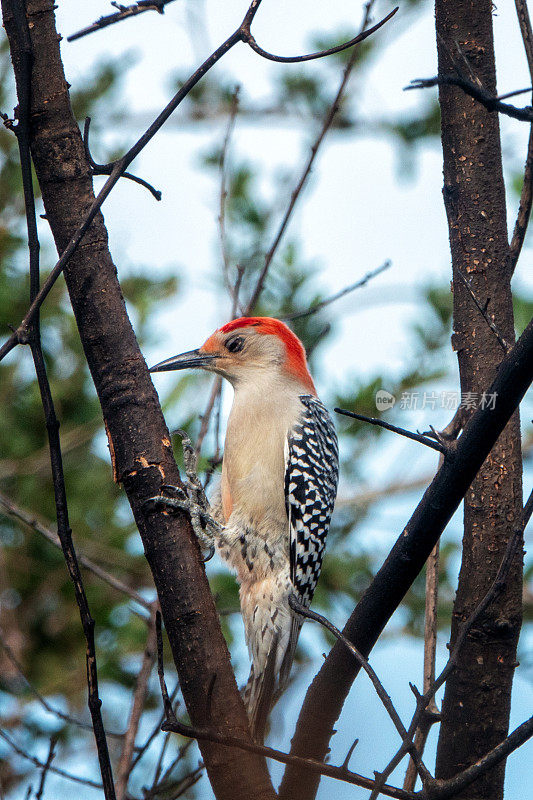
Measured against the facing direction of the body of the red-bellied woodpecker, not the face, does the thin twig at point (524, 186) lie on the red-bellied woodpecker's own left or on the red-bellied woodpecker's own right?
on the red-bellied woodpecker's own left

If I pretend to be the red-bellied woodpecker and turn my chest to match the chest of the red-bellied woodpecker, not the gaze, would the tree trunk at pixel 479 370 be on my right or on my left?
on my left

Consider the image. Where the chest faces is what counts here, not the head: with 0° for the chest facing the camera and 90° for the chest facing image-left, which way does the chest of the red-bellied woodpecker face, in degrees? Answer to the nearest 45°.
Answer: approximately 90°

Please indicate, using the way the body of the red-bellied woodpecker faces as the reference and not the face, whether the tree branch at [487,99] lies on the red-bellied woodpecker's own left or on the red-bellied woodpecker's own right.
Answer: on the red-bellied woodpecker's own left

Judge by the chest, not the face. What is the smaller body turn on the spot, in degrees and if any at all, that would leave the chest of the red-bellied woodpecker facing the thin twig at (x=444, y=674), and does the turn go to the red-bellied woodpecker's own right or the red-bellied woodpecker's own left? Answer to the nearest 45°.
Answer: approximately 90° to the red-bellied woodpecker's own left
